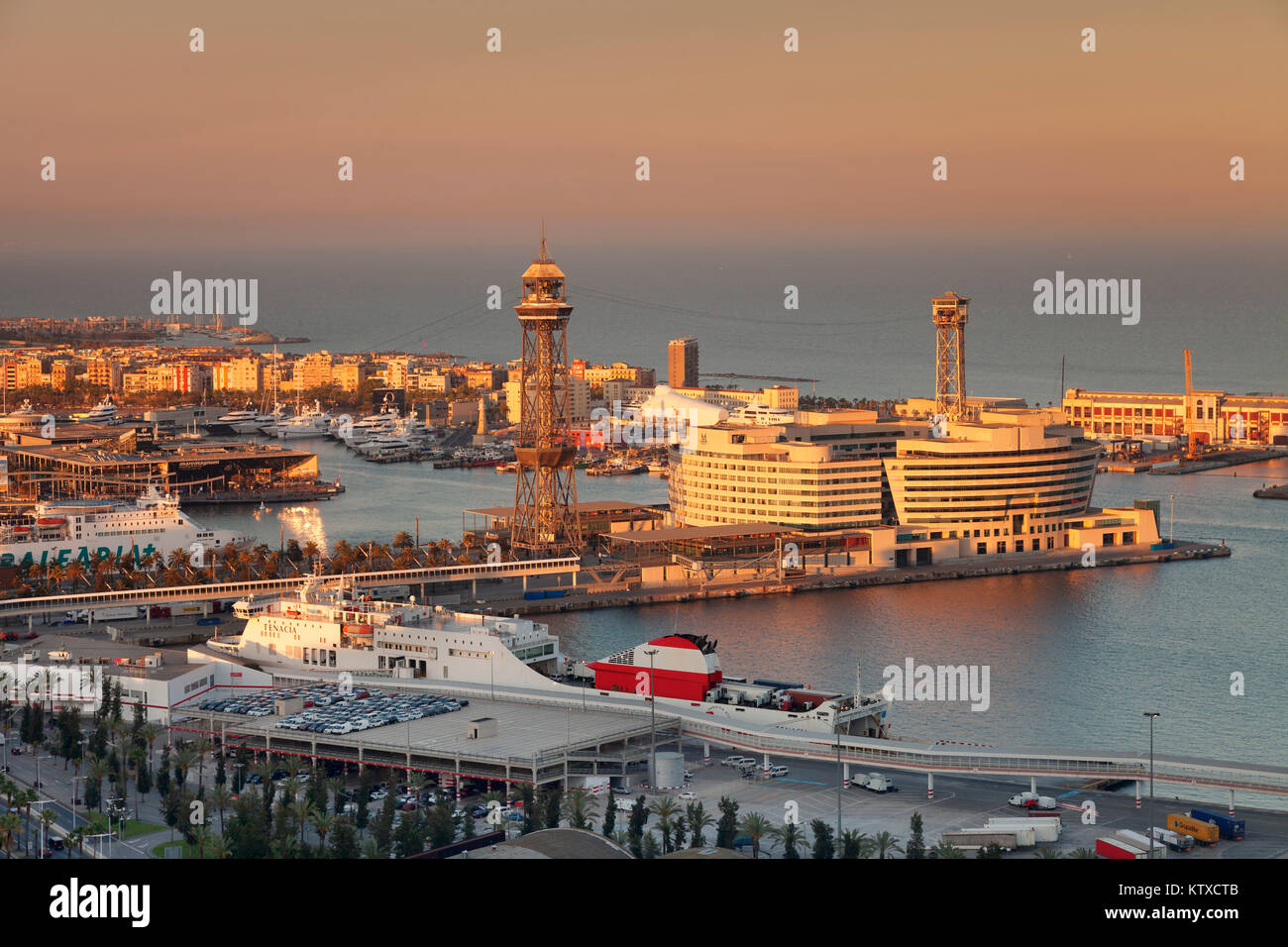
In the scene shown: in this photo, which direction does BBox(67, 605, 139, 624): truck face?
to the viewer's left

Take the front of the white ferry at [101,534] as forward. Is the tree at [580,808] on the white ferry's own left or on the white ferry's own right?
on the white ferry's own right

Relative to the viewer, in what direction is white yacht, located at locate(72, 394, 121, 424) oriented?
to the viewer's left

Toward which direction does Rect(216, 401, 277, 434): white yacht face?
to the viewer's left

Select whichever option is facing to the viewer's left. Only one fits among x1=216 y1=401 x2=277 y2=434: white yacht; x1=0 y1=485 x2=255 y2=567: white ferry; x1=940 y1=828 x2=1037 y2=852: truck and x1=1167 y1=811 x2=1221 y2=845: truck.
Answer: the white yacht

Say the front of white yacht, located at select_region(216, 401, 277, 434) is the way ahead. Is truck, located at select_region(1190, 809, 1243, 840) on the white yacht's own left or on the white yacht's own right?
on the white yacht's own left

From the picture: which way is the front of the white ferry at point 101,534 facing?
to the viewer's right

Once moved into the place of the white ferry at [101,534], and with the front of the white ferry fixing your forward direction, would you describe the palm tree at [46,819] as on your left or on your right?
on your right
